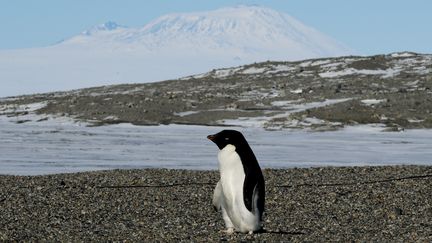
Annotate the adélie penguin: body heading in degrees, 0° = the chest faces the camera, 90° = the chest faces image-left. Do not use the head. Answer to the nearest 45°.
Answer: approximately 45°
